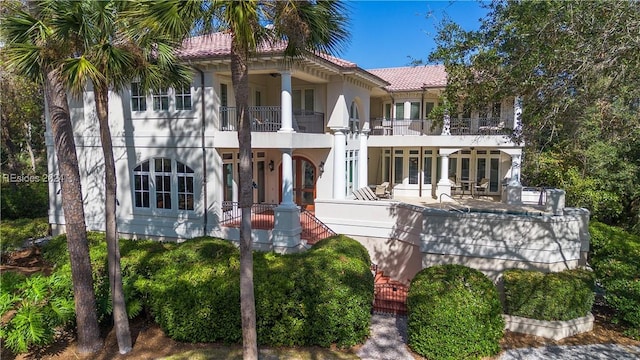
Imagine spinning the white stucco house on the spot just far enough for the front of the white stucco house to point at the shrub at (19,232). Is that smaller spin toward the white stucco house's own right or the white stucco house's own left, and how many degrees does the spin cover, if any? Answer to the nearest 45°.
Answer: approximately 90° to the white stucco house's own right

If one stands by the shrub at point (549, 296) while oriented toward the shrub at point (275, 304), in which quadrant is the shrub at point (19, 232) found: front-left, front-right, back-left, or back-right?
front-right

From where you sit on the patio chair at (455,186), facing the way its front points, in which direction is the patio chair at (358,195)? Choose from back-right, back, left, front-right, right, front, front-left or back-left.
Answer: back-right

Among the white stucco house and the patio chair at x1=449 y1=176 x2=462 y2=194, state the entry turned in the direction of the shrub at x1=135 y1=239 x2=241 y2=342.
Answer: the white stucco house

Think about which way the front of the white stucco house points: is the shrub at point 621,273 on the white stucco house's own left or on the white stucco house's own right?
on the white stucco house's own left

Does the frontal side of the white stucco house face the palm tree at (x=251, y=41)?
yes

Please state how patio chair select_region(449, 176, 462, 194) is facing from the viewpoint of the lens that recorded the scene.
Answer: facing to the right of the viewer

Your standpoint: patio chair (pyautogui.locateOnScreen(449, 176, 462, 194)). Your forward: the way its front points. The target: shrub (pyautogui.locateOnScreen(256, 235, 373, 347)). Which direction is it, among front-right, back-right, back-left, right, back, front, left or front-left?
right

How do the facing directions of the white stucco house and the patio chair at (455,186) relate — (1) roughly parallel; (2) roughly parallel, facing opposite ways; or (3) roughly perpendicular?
roughly perpendicular

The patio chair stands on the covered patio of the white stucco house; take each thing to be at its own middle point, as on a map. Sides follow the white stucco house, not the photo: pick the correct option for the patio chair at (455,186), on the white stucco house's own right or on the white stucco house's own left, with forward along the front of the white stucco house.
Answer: on the white stucco house's own left

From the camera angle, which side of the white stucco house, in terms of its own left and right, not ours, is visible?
front

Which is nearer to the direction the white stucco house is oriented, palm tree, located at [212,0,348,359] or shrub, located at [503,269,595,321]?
the palm tree

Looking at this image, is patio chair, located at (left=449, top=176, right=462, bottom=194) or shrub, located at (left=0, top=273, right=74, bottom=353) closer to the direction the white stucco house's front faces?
the shrub

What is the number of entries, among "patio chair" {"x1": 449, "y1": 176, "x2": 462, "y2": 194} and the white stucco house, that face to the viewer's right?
1
